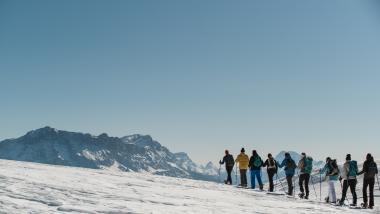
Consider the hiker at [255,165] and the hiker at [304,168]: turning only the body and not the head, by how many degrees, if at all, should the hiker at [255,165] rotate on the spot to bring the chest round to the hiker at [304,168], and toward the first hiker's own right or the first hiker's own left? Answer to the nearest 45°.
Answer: approximately 180°

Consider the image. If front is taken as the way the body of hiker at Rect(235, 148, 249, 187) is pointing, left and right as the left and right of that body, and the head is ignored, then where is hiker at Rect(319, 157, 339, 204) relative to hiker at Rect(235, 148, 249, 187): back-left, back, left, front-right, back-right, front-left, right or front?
back-right

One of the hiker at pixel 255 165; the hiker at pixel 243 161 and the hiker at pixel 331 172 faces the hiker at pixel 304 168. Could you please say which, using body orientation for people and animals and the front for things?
the hiker at pixel 331 172

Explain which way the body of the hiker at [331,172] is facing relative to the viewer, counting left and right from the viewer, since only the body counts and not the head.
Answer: facing away from the viewer and to the left of the viewer

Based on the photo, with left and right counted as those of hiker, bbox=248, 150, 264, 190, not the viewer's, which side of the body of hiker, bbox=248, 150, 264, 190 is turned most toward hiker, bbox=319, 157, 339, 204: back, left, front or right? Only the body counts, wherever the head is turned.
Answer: back

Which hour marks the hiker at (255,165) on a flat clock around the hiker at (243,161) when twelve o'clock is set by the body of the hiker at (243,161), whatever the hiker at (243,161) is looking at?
the hiker at (255,165) is roughly at 5 o'clock from the hiker at (243,161).

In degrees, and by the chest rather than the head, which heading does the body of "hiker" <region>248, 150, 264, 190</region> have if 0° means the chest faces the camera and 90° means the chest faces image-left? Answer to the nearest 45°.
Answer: approximately 135°

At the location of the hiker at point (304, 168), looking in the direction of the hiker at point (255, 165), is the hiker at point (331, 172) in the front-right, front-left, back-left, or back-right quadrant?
back-left

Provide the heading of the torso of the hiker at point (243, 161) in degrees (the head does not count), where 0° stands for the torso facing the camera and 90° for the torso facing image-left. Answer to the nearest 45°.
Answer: approximately 180°

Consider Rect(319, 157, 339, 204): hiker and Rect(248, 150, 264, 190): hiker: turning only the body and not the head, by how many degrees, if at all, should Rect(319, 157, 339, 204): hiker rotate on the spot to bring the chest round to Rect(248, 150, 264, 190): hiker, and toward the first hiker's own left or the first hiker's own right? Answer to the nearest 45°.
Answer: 0° — they already face them

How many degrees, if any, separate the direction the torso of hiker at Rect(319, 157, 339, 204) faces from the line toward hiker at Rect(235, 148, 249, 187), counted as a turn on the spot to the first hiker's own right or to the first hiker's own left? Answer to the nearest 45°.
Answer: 0° — they already face them
